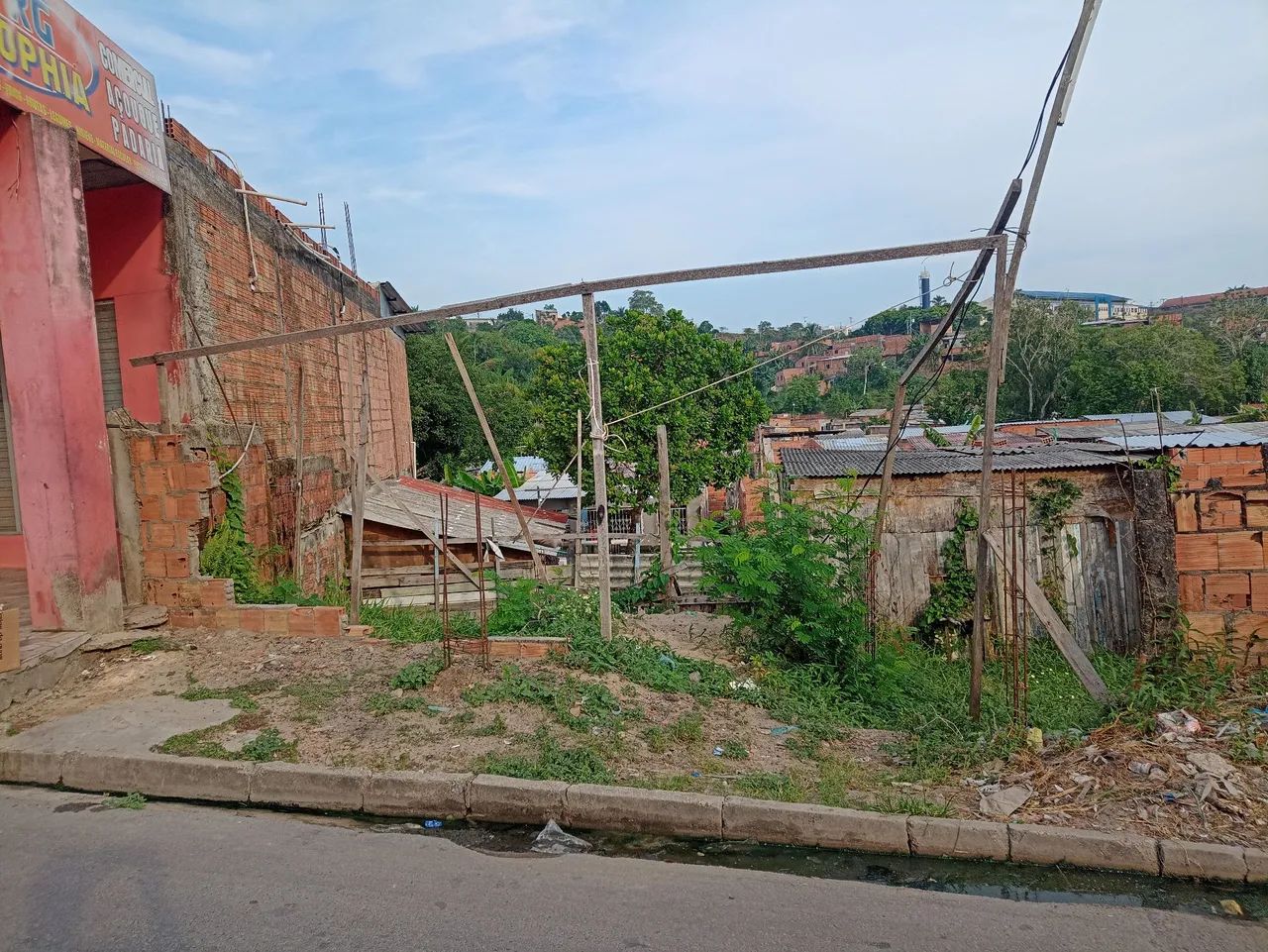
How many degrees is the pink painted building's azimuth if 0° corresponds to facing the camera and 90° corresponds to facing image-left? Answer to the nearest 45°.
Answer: approximately 315°

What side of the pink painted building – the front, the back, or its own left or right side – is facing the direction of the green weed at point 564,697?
front

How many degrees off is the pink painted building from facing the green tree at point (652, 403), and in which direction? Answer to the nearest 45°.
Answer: approximately 90° to its left
